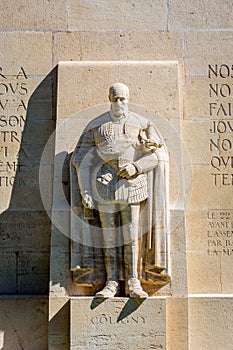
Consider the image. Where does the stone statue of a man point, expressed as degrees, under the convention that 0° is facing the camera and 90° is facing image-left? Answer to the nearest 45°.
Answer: approximately 0°
